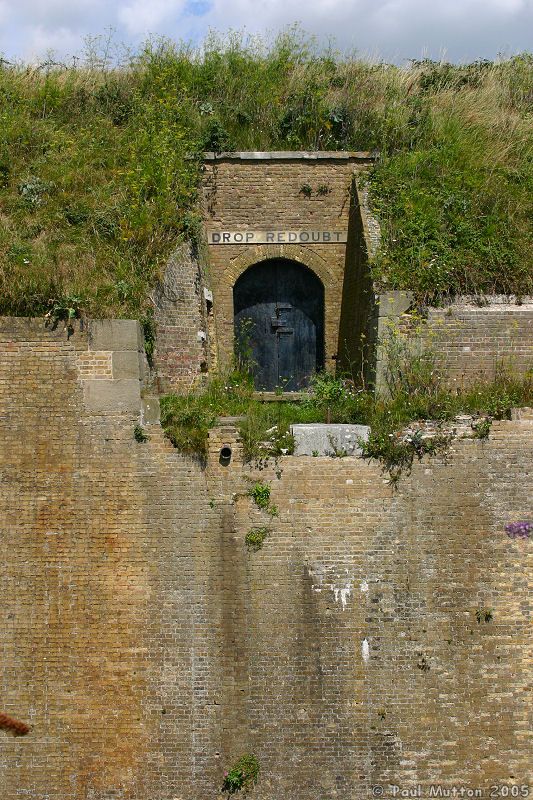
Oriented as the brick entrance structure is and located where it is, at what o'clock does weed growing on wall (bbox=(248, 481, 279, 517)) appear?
The weed growing on wall is roughly at 12 o'clock from the brick entrance structure.

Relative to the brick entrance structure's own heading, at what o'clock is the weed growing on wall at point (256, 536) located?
The weed growing on wall is roughly at 12 o'clock from the brick entrance structure.

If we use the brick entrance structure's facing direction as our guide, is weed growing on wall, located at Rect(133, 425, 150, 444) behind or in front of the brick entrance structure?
in front

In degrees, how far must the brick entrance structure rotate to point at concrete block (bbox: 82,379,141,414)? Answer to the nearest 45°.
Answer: approximately 45° to its right

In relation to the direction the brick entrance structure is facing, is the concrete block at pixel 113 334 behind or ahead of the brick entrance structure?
ahead

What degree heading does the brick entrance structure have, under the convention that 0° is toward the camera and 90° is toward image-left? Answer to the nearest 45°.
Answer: approximately 0°
